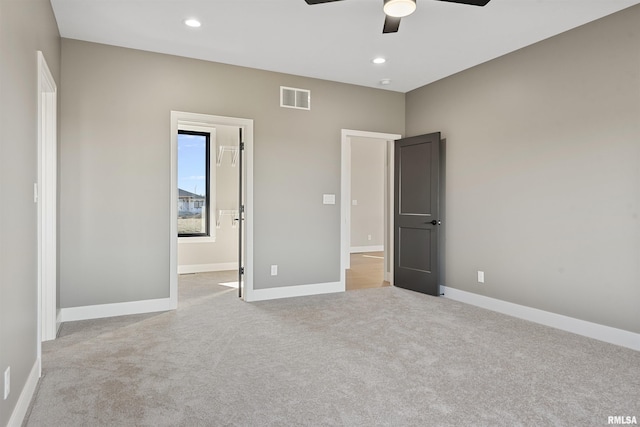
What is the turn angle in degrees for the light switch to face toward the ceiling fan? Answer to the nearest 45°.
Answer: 0° — it already faces it

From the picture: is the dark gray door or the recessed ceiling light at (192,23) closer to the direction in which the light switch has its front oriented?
the recessed ceiling light

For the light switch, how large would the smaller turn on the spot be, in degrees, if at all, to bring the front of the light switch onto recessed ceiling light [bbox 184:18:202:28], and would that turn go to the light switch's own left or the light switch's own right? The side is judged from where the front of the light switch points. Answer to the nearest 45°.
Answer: approximately 45° to the light switch's own right

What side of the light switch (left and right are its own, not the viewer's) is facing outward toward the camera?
front

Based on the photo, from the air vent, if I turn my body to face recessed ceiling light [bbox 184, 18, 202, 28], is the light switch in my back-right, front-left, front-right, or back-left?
back-left

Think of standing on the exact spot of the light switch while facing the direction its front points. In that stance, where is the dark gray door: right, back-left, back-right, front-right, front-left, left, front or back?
left

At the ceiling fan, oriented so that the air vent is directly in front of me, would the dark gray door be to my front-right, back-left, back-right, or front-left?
front-right

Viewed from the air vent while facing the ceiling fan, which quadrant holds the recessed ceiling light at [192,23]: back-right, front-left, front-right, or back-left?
front-right

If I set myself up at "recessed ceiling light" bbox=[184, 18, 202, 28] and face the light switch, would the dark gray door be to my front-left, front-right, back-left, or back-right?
front-right
